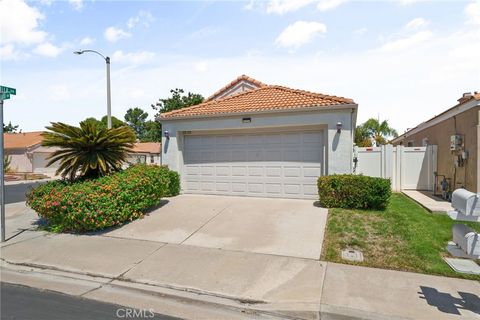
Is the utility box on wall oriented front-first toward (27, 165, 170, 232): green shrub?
yes

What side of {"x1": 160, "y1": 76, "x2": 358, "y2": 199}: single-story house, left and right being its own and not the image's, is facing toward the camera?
front

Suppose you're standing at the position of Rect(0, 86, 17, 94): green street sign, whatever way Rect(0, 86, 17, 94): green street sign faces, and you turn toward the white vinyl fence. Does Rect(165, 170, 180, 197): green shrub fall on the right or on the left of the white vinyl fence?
left

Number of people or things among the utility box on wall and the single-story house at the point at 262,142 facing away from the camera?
0

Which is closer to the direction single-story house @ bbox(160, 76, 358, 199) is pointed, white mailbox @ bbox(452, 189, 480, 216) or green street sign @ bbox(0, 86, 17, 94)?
the white mailbox

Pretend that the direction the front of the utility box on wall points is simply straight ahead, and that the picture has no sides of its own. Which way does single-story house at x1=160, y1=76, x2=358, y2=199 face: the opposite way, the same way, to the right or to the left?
to the left

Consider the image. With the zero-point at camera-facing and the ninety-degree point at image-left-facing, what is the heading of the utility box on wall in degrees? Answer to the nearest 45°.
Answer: approximately 45°

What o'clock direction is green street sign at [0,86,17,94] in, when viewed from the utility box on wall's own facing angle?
The green street sign is roughly at 12 o'clock from the utility box on wall.

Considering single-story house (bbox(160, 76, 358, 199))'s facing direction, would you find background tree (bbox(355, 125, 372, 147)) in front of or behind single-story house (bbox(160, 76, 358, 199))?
behind

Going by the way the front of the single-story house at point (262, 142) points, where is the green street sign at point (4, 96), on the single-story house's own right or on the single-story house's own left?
on the single-story house's own right

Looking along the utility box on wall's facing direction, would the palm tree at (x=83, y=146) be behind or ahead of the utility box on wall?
ahead
